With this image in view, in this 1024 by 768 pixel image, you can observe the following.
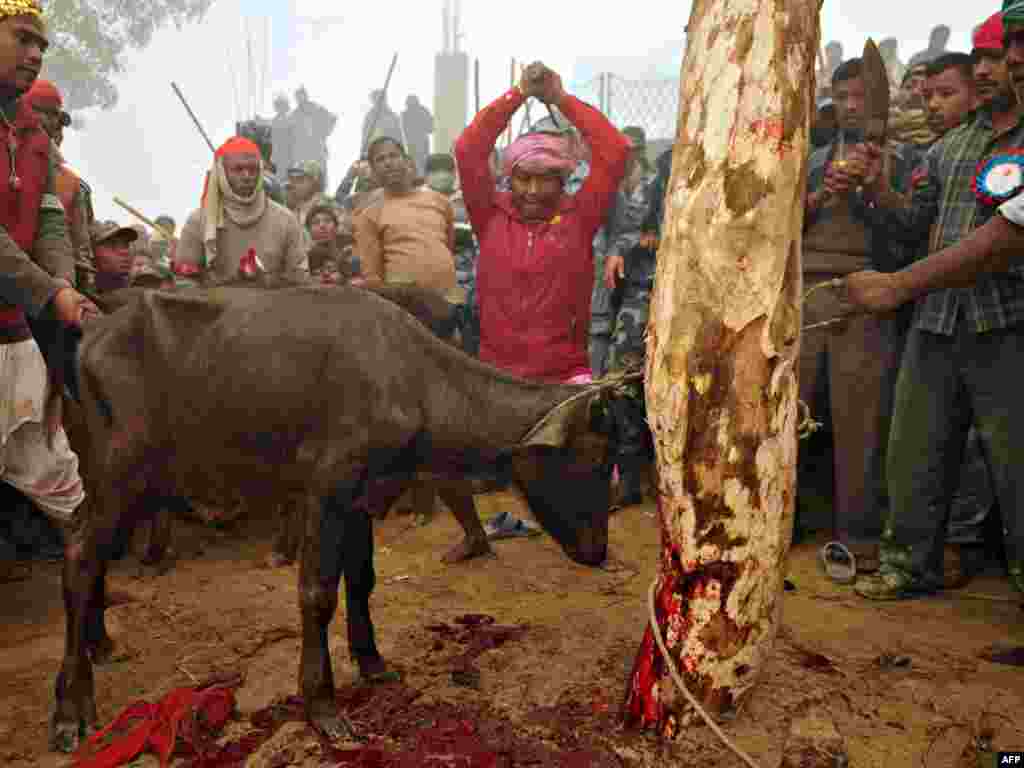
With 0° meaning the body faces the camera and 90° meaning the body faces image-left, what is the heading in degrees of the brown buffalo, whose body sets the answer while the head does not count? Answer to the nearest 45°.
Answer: approximately 270°

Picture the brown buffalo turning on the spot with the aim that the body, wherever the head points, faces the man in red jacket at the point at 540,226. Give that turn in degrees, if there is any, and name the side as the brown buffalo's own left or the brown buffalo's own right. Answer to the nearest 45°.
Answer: approximately 45° to the brown buffalo's own left

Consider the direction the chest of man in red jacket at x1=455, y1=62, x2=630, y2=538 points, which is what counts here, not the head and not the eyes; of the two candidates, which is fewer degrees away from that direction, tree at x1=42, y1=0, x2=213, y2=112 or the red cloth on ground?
the red cloth on ground

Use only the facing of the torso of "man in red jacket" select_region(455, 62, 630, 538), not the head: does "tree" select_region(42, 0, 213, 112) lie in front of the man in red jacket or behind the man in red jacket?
behind

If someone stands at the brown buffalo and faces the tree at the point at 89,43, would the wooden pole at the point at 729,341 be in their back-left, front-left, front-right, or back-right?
back-right

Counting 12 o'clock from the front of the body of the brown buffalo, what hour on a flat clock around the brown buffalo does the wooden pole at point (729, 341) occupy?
The wooden pole is roughly at 1 o'clock from the brown buffalo.

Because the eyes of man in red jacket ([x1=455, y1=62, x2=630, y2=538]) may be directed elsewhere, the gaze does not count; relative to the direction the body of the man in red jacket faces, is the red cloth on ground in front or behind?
in front

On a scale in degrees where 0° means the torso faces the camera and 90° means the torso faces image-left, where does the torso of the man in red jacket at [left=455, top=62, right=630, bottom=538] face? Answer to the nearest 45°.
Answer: approximately 0°

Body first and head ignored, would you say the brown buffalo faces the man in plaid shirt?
yes

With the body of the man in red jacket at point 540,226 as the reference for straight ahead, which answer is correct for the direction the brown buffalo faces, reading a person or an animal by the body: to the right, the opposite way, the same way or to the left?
to the left
